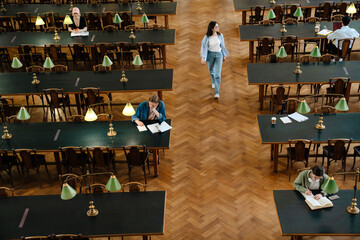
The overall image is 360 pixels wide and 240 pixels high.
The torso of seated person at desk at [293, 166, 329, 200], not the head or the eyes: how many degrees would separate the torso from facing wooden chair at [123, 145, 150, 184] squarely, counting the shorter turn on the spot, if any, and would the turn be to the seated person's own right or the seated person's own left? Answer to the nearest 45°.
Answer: approximately 90° to the seated person's own right

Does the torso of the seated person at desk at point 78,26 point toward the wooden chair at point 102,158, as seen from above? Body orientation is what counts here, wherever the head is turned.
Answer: yes

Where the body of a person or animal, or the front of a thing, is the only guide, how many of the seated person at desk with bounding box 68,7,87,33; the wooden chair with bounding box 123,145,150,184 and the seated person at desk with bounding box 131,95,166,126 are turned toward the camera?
2

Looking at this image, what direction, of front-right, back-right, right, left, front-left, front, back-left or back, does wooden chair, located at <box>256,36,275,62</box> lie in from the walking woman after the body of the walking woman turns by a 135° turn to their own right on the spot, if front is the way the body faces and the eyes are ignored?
right

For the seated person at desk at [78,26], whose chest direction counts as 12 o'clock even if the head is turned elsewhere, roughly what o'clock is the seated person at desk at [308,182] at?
the seated person at desk at [308,182] is roughly at 11 o'clock from the seated person at desk at [78,26].

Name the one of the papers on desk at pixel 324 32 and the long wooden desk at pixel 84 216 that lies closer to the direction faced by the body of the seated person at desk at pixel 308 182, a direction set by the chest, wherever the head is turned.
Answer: the long wooden desk

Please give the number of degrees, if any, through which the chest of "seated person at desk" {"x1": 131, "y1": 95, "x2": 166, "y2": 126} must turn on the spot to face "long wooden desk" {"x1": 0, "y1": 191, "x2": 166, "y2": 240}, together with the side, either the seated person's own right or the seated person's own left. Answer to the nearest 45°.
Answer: approximately 45° to the seated person's own right

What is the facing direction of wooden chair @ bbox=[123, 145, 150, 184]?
away from the camera
